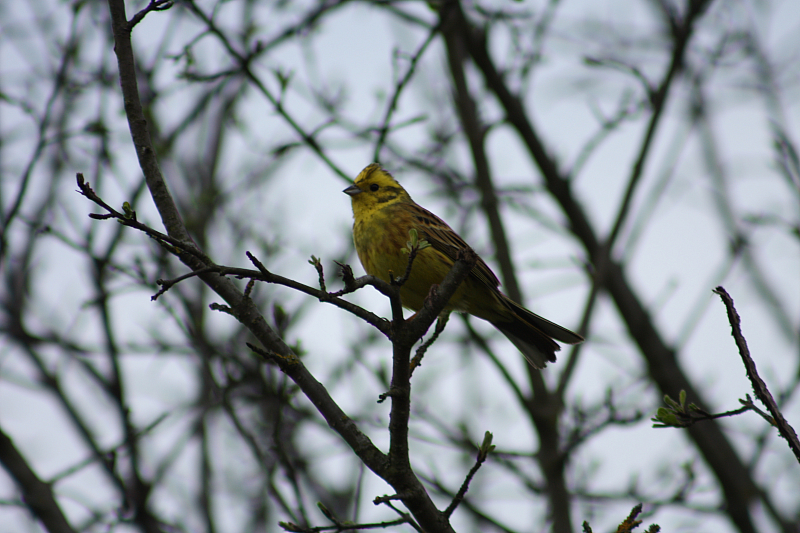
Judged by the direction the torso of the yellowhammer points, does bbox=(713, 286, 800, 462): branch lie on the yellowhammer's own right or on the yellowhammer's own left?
on the yellowhammer's own left

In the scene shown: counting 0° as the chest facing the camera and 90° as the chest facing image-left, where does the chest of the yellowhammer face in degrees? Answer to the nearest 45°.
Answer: approximately 90°
